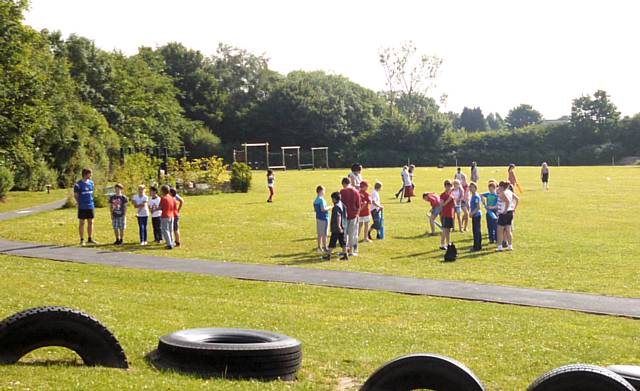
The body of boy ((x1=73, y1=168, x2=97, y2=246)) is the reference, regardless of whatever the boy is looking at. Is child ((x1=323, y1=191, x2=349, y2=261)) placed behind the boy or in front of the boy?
in front

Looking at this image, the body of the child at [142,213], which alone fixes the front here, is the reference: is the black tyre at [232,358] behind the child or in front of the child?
in front

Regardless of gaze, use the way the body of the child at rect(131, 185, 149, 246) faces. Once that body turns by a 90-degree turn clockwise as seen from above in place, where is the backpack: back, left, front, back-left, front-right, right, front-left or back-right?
back-left

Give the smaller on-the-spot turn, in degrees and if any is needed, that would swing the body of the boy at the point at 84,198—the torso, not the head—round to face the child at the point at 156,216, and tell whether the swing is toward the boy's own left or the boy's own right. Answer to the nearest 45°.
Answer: approximately 45° to the boy's own left

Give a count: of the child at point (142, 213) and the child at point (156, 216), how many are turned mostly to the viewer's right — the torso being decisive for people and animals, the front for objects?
0

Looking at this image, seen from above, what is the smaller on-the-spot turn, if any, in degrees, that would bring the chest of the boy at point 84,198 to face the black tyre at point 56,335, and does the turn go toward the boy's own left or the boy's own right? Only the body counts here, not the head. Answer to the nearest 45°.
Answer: approximately 45° to the boy's own right

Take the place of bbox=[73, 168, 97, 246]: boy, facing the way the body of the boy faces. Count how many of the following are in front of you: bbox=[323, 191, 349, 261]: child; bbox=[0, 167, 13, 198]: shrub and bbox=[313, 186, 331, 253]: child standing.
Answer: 2

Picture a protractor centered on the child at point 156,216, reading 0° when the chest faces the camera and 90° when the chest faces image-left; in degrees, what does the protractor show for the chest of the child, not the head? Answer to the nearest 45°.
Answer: approximately 45°

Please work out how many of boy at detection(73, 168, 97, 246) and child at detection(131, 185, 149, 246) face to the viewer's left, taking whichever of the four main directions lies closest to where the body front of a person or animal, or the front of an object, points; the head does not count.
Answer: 0

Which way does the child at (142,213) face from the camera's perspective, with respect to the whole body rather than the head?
toward the camera

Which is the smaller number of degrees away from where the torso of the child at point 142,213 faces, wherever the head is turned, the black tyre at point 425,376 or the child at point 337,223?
the black tyre

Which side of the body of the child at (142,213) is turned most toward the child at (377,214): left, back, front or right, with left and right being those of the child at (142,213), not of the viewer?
left

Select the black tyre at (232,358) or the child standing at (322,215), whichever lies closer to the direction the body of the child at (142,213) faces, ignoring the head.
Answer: the black tyre

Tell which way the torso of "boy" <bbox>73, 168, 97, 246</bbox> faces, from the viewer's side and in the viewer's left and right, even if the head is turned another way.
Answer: facing the viewer and to the right of the viewer
